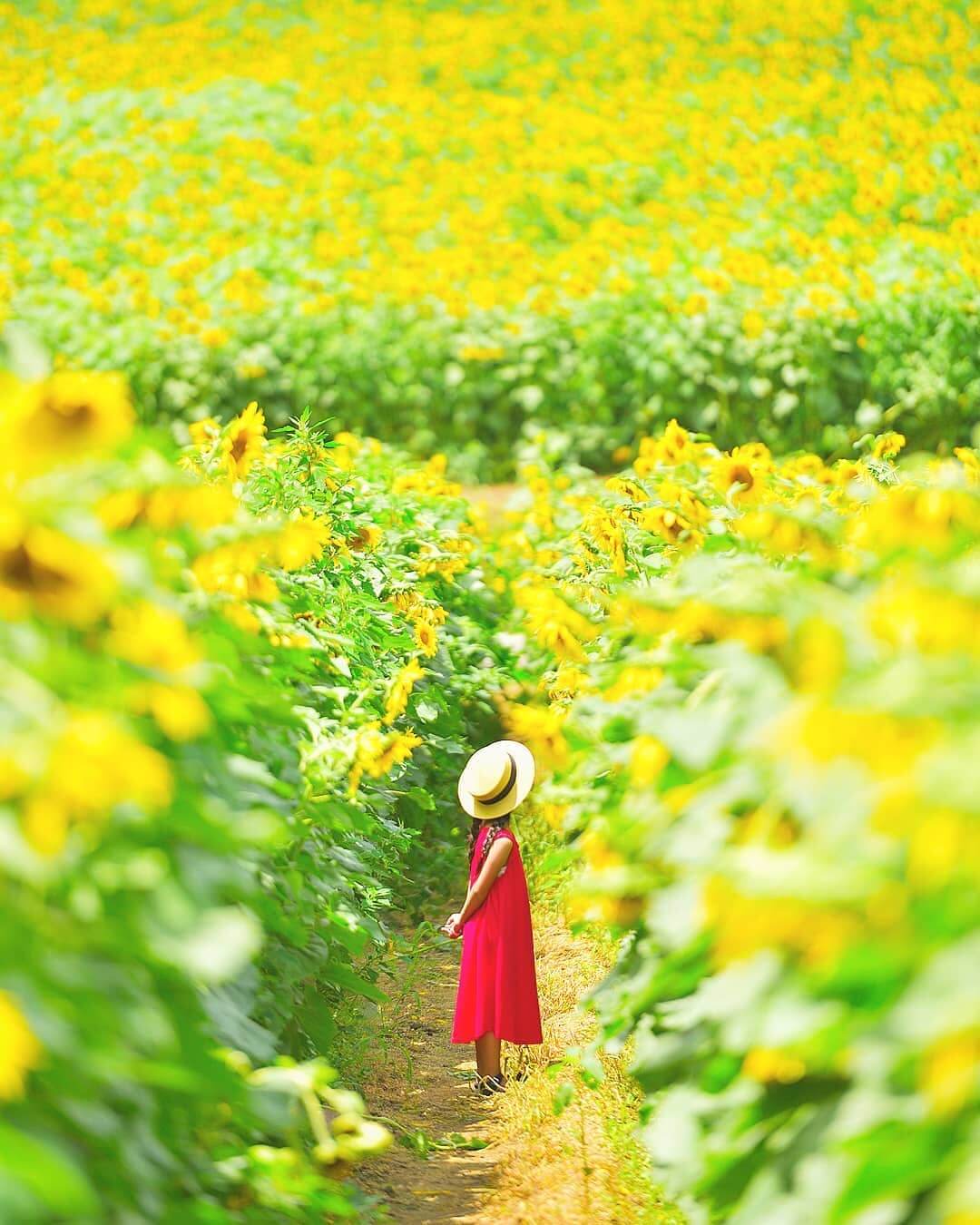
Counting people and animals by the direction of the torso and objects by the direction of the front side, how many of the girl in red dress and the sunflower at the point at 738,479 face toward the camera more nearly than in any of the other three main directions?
1

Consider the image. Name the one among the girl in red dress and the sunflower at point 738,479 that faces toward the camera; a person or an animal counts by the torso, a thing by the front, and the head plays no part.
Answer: the sunflower

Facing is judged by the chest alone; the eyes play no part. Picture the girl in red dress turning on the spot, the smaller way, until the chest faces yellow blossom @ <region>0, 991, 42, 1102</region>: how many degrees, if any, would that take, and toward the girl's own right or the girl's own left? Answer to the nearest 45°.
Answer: approximately 90° to the girl's own left

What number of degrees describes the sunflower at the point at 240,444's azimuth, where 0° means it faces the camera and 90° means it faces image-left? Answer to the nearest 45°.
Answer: approximately 45°

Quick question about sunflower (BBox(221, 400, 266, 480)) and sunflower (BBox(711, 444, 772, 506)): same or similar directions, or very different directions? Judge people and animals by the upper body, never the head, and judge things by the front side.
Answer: same or similar directions

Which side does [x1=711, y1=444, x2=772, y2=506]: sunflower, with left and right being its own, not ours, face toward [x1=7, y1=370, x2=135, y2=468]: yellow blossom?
front

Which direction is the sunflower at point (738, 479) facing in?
toward the camera
